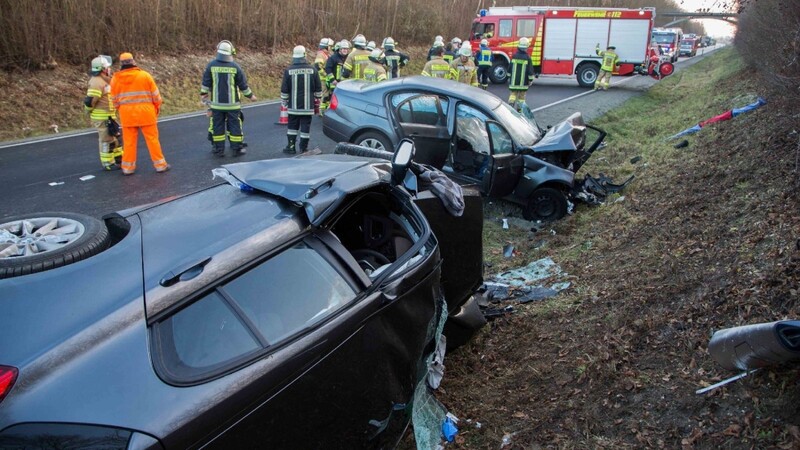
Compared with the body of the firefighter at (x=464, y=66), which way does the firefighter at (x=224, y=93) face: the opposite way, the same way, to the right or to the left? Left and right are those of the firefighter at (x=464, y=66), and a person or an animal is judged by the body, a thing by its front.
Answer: the opposite way

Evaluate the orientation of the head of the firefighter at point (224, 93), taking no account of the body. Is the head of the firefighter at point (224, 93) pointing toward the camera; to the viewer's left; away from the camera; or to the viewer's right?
away from the camera

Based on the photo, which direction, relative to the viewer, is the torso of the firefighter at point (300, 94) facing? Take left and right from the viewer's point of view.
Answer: facing away from the viewer

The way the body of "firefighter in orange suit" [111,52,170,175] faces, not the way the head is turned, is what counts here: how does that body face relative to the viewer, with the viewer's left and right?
facing away from the viewer

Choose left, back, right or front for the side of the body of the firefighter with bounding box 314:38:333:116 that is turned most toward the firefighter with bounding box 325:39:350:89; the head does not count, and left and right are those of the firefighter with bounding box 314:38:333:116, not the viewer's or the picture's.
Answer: front

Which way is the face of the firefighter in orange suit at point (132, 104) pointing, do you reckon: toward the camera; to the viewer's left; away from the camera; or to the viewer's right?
away from the camera
